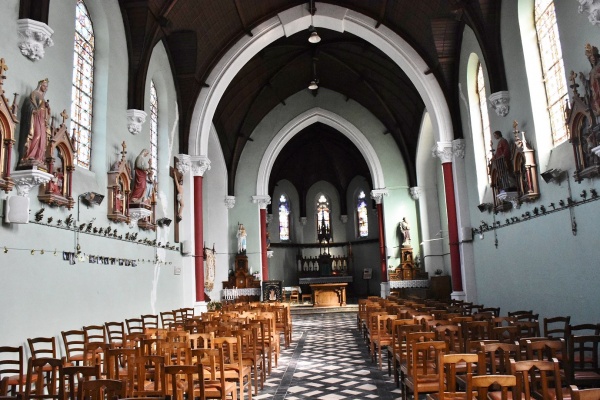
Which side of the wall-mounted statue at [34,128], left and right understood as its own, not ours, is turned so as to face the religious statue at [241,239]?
left

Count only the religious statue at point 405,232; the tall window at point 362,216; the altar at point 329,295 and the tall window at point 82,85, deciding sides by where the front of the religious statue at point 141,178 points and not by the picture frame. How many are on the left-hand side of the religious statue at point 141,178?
3

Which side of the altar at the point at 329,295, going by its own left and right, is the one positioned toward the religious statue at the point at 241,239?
right

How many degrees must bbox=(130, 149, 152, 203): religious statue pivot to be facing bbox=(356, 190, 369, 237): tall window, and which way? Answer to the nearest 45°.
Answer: approximately 90° to its left

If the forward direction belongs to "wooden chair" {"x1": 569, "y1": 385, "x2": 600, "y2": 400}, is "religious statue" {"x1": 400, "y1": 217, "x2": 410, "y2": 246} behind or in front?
in front

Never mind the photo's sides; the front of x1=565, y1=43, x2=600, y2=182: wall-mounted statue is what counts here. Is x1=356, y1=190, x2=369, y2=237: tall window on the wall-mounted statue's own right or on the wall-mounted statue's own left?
on the wall-mounted statue's own right

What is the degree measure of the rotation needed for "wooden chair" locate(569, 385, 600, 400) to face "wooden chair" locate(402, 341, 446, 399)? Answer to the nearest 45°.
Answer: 0° — it already faces it

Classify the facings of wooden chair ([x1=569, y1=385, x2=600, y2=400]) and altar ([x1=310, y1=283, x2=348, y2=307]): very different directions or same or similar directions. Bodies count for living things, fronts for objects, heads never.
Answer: very different directions

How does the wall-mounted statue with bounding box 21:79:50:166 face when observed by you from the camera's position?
facing the viewer and to the right of the viewer

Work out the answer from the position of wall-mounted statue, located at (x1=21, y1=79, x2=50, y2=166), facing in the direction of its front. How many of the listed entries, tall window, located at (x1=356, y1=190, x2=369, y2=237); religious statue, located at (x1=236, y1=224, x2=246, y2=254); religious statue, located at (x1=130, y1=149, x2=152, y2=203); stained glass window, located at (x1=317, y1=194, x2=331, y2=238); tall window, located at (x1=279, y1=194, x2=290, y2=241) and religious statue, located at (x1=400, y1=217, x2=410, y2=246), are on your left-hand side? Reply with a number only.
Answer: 6

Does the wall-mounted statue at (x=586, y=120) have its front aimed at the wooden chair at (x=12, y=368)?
yes

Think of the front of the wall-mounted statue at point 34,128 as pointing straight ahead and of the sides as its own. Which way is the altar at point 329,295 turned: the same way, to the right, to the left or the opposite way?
to the right

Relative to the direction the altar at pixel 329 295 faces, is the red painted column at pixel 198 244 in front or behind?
in front

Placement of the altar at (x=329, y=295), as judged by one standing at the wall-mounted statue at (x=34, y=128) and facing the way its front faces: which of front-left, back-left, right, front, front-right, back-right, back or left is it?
left

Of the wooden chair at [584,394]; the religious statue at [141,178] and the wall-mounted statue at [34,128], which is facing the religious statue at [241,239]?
the wooden chair

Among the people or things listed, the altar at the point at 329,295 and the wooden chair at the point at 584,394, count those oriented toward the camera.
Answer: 1

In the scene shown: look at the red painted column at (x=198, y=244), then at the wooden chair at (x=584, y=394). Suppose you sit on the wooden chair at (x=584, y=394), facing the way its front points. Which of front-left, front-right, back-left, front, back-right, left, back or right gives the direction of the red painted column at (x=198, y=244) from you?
front

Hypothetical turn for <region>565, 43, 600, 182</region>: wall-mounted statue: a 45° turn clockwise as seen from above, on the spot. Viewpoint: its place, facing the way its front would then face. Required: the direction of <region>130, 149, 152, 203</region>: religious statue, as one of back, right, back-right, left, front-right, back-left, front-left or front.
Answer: front

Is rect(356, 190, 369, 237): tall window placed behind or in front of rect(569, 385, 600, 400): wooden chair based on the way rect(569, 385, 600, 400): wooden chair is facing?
in front

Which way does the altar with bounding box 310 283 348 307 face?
toward the camera
